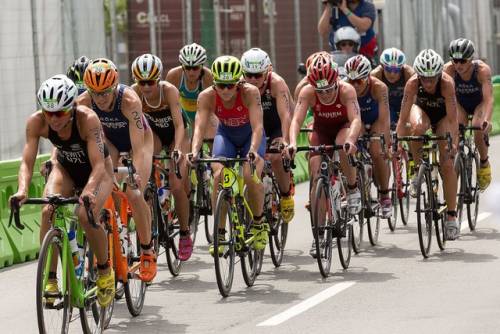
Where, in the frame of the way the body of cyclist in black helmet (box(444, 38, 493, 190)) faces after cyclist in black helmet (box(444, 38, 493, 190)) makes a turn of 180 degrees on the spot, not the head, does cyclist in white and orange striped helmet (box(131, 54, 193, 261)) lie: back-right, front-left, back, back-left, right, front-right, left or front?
back-left

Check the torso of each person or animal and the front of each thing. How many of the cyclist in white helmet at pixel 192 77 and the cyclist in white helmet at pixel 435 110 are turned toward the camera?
2

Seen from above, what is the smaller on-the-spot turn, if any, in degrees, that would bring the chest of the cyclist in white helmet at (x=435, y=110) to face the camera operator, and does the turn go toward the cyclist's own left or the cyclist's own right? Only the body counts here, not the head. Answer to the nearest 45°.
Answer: approximately 180°

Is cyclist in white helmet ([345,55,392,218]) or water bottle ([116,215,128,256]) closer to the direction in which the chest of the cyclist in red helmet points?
the water bottle

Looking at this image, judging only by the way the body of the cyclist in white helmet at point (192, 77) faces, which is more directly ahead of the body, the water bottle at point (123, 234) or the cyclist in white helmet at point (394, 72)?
the water bottle
